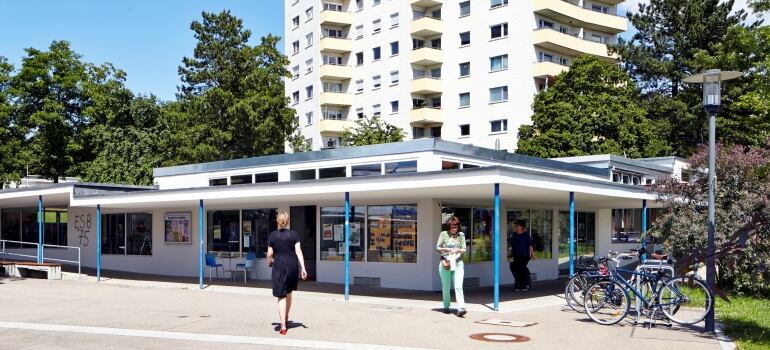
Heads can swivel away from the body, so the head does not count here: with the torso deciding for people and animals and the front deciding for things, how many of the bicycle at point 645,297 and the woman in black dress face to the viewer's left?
1

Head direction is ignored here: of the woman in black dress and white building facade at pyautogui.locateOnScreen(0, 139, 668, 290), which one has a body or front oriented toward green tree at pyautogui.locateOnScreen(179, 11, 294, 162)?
the woman in black dress

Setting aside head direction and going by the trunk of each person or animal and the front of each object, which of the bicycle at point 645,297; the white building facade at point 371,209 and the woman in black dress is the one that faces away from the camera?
the woman in black dress

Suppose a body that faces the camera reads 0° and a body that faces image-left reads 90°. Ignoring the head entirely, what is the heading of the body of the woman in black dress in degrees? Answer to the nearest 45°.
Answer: approximately 180°

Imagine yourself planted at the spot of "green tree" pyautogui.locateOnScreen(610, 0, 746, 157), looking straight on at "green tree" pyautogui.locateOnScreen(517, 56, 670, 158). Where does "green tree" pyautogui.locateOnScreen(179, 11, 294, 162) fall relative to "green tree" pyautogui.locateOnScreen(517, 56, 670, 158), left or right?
right

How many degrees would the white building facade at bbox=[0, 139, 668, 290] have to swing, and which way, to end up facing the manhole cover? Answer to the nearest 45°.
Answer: approximately 45° to its left

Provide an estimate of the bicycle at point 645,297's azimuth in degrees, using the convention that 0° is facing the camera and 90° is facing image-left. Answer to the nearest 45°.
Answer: approximately 90°
